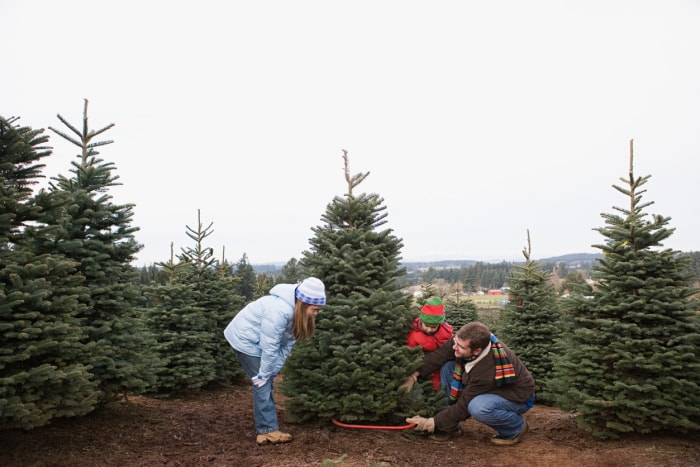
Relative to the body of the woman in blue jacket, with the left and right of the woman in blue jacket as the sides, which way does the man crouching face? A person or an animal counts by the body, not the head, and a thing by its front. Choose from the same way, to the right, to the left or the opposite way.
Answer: the opposite way

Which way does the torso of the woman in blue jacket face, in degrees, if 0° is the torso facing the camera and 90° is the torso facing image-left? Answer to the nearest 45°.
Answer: approximately 270°

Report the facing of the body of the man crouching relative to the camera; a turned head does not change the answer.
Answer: to the viewer's left

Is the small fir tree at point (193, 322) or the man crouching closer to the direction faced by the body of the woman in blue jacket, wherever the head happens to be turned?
the man crouching

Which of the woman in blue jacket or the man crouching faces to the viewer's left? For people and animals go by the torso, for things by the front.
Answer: the man crouching

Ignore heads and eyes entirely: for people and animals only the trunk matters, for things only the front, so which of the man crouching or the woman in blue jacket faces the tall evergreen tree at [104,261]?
the man crouching

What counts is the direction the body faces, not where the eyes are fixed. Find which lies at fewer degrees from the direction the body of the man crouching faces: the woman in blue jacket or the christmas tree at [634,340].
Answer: the woman in blue jacket

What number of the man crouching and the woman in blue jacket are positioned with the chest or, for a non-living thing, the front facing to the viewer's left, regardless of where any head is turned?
1

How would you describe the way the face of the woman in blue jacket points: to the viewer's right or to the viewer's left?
to the viewer's right

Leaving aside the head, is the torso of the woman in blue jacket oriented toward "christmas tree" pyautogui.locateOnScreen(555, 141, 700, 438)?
yes
